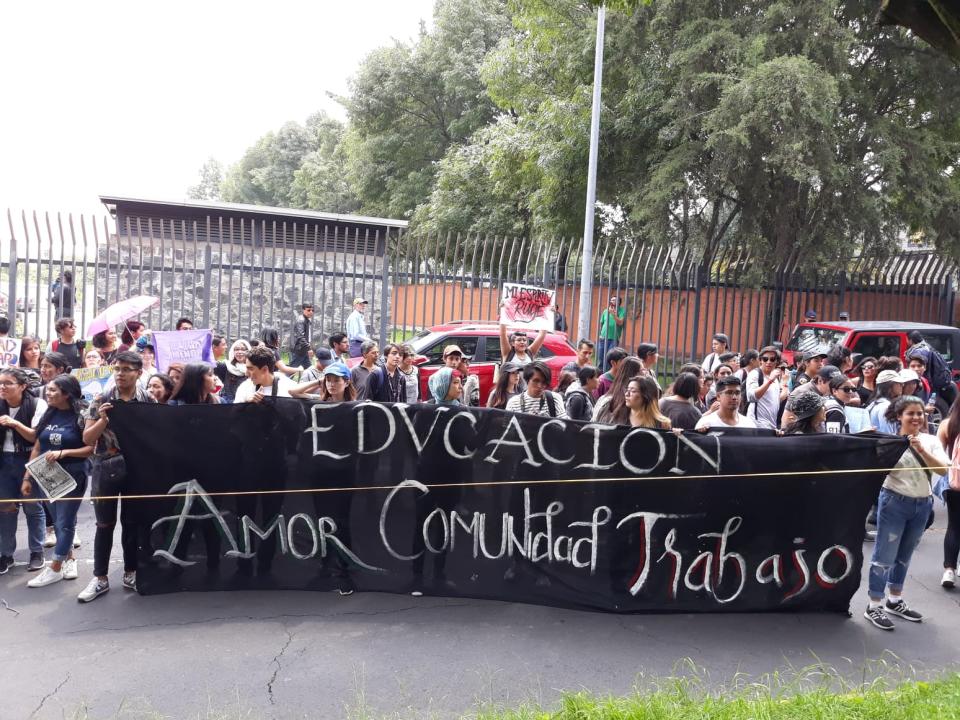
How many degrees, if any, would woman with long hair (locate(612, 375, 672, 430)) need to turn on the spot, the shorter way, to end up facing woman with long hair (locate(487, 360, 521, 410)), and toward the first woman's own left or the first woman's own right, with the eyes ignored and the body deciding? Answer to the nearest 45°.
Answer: approximately 90° to the first woman's own right

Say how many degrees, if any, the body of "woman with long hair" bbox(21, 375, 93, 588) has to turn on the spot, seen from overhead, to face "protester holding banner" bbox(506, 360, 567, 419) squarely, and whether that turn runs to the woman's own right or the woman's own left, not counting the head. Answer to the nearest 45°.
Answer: approximately 135° to the woman's own left

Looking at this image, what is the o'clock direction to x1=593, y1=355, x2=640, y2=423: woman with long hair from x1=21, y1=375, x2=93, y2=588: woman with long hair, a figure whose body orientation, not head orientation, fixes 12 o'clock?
x1=593, y1=355, x2=640, y2=423: woman with long hair is roughly at 8 o'clock from x1=21, y1=375, x2=93, y2=588: woman with long hair.

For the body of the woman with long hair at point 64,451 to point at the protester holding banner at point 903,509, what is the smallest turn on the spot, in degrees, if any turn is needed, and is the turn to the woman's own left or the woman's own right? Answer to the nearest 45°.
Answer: approximately 90° to the woman's own left

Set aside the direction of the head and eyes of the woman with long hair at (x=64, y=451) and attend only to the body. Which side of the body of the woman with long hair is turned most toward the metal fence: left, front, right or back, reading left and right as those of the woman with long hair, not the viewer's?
back

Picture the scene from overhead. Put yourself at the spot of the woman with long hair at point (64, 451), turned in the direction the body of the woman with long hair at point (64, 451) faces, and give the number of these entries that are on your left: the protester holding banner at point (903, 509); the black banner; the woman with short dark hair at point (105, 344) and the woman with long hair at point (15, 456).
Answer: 2

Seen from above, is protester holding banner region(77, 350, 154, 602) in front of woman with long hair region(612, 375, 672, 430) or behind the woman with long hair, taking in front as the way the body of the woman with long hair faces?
in front

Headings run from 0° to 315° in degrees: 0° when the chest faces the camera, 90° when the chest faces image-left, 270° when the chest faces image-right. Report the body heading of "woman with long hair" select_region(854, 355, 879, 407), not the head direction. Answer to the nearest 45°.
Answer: approximately 45°

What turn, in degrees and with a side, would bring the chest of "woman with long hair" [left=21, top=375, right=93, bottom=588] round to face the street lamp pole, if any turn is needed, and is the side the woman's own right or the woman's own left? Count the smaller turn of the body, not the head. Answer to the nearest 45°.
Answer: approximately 180°
